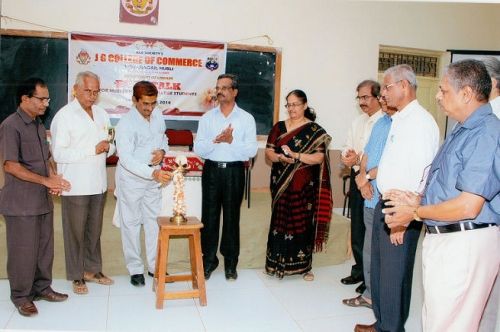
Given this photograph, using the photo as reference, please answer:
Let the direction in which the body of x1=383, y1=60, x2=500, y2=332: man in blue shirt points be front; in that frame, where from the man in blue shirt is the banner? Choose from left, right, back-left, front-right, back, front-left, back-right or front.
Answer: front-right

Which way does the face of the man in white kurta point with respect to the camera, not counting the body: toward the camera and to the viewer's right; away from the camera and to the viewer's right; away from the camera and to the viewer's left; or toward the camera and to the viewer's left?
toward the camera and to the viewer's right

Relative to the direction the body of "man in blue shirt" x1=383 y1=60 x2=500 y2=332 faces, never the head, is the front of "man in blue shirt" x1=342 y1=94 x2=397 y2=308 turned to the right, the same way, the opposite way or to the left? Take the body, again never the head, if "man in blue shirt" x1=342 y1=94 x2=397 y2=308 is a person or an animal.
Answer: the same way

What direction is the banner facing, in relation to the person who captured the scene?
facing the viewer

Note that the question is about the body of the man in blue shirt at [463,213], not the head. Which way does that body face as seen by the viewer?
to the viewer's left

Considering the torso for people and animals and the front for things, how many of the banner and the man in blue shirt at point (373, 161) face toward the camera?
1

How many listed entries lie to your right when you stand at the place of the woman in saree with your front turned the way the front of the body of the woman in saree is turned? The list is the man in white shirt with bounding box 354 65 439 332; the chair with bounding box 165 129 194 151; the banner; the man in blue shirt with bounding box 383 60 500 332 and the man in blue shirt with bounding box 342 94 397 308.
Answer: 2

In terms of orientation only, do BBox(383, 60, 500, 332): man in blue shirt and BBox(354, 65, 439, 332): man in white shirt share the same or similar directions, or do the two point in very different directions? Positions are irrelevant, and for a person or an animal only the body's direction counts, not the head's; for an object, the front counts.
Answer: same or similar directions

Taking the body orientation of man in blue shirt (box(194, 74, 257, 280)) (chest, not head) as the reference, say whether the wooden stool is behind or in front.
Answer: in front

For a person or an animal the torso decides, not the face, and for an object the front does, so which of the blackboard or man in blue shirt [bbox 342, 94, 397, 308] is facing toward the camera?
the blackboard

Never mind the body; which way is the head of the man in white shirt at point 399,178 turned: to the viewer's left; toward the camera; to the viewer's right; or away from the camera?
to the viewer's left

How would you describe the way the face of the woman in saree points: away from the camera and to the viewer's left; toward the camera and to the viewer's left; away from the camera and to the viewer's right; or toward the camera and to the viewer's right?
toward the camera and to the viewer's left

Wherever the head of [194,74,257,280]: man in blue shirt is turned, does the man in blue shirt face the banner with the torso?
no

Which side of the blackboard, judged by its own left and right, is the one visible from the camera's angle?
front

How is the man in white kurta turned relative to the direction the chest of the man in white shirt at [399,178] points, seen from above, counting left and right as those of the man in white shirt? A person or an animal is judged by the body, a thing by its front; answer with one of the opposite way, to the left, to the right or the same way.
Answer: the opposite way

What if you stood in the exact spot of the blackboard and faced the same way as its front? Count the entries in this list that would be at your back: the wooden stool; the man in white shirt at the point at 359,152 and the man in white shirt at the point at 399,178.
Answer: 0
